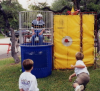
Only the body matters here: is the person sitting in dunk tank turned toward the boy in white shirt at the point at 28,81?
yes

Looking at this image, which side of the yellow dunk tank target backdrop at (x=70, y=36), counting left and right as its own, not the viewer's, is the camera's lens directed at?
front

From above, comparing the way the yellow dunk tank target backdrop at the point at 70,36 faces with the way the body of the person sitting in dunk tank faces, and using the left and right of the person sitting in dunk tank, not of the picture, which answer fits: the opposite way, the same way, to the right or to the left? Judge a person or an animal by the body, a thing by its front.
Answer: the same way

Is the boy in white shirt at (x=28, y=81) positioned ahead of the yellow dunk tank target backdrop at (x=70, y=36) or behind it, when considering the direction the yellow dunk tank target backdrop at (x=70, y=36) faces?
ahead

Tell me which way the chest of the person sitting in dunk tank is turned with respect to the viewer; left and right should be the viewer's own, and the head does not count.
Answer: facing the viewer

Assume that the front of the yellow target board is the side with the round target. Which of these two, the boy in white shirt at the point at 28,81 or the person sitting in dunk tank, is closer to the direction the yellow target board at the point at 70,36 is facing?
the boy in white shirt

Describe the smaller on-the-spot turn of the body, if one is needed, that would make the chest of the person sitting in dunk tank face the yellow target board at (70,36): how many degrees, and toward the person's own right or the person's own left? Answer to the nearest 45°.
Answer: approximately 135° to the person's own left

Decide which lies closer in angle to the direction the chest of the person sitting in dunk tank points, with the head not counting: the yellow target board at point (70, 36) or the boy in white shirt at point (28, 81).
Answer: the boy in white shirt

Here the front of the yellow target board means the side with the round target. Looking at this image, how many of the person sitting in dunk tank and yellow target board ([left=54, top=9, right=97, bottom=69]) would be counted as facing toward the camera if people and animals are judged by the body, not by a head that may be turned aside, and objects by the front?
2
